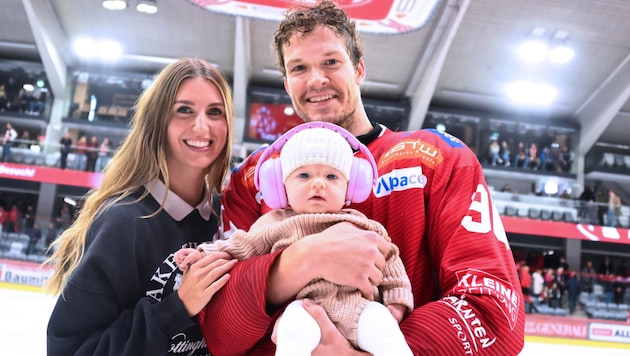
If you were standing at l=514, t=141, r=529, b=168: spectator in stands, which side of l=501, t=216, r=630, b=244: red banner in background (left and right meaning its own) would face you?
back

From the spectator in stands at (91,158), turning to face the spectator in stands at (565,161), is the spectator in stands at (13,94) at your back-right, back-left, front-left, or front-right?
back-left

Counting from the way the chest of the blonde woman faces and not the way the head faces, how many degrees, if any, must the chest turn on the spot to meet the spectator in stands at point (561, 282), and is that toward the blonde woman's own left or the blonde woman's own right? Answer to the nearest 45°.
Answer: approximately 90° to the blonde woman's own left

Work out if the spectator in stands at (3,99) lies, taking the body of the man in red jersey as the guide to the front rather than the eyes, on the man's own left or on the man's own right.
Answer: on the man's own right

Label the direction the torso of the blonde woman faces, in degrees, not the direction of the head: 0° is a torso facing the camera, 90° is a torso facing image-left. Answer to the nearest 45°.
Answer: approximately 315°

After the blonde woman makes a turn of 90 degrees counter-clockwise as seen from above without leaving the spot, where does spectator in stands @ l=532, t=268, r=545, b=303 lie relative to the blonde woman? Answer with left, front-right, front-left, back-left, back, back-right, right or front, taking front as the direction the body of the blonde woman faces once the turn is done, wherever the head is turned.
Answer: front

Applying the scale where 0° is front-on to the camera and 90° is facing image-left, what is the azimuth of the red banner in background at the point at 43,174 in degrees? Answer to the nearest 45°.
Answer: approximately 0°

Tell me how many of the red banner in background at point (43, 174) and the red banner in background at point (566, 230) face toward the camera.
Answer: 2

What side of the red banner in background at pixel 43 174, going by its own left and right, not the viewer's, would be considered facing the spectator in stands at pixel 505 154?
left

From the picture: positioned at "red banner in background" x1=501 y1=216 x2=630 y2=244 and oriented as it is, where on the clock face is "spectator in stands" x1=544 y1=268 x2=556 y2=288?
The spectator in stands is roughly at 12 o'clock from the red banner in background.

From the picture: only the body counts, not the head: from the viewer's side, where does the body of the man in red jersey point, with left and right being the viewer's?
facing the viewer and to the left of the viewer
